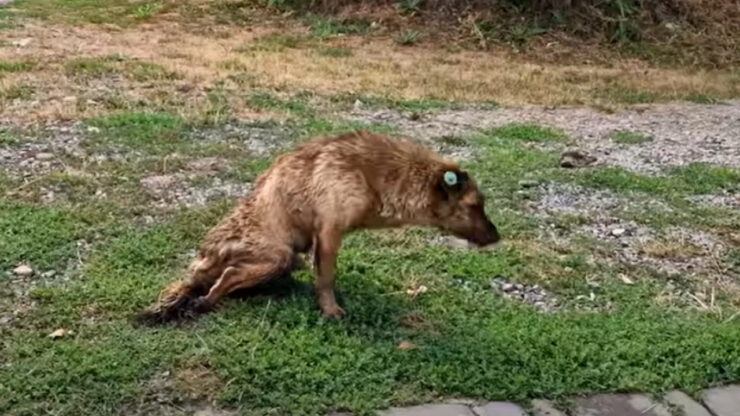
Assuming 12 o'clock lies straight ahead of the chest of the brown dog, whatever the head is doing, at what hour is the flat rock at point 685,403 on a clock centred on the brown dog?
The flat rock is roughly at 1 o'clock from the brown dog.

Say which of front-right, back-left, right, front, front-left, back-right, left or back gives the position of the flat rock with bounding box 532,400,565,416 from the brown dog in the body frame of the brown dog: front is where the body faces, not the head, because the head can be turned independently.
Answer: front-right

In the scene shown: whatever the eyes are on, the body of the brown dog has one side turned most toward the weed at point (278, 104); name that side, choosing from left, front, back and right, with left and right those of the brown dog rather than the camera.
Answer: left

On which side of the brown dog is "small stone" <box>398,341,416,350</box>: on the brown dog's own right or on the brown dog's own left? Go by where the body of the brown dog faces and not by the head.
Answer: on the brown dog's own right

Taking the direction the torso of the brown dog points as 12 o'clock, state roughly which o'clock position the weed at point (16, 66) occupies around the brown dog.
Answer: The weed is roughly at 8 o'clock from the brown dog.

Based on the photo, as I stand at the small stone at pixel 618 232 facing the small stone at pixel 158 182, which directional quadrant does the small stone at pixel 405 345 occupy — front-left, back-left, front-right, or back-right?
front-left

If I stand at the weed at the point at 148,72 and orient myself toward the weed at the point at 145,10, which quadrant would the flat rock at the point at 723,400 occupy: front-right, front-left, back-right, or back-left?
back-right

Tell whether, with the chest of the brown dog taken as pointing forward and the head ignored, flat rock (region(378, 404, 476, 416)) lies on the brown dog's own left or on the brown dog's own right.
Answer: on the brown dog's own right

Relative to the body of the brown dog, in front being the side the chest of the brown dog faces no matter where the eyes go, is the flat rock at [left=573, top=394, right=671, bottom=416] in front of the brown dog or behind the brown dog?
in front

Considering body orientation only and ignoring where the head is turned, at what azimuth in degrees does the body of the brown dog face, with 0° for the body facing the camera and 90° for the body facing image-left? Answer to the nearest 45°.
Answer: approximately 270°

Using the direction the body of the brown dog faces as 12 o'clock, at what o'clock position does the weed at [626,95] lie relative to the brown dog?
The weed is roughly at 10 o'clock from the brown dog.

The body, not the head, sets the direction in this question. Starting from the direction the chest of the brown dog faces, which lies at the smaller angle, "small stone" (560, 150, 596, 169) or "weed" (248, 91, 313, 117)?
the small stone

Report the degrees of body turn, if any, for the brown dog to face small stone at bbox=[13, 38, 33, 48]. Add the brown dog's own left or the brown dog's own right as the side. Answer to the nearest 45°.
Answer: approximately 135° to the brown dog's own left
